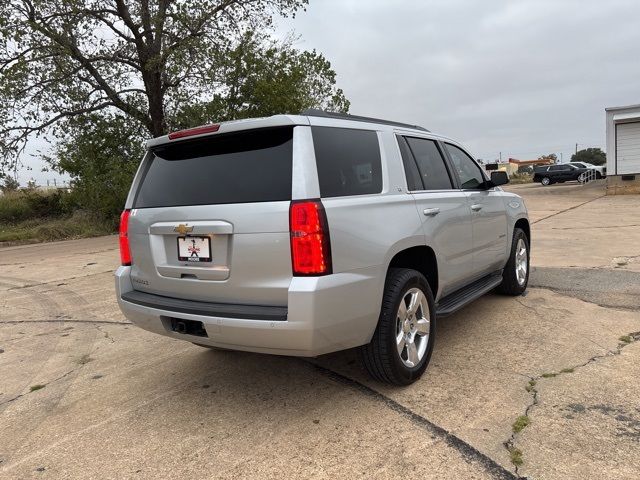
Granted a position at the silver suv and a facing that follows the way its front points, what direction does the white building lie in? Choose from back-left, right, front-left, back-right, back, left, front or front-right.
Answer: front

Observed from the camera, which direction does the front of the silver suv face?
facing away from the viewer and to the right of the viewer

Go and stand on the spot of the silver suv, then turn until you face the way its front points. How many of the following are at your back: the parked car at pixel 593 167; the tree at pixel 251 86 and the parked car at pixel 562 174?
0

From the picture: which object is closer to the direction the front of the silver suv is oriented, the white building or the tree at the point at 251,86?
the white building

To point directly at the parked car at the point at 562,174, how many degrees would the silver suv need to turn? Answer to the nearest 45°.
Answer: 0° — it already faces it

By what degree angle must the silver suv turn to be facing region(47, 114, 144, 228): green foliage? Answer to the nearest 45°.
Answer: approximately 90° to its left

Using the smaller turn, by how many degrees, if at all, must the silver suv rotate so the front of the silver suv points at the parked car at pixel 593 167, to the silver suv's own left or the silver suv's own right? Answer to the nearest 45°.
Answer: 0° — it already faces it

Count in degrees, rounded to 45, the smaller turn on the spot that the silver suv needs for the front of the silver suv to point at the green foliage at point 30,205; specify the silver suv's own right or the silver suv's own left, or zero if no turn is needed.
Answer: approximately 90° to the silver suv's own left
